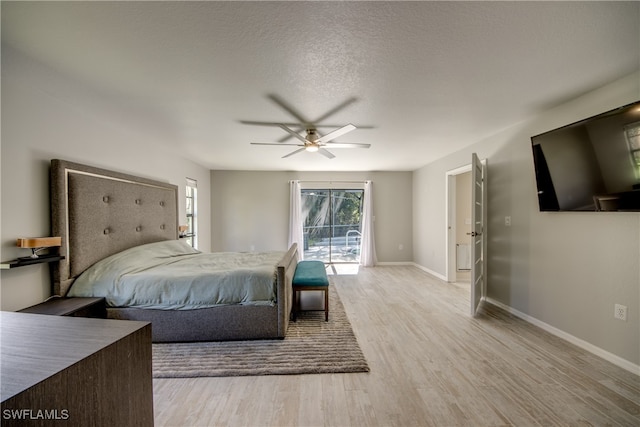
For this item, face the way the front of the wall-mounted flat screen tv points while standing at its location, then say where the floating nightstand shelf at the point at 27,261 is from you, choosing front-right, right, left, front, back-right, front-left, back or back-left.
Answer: front

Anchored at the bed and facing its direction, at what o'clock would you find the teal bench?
The teal bench is roughly at 11 o'clock from the bed.

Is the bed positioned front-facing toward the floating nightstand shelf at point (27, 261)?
no

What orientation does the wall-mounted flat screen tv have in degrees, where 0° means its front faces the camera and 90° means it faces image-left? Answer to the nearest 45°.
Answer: approximately 45°

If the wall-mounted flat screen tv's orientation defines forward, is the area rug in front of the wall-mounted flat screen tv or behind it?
in front

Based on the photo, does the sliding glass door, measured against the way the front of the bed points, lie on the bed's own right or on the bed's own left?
on the bed's own left

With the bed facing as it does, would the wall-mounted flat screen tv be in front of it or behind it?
in front

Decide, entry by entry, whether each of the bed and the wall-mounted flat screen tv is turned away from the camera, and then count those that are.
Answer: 0

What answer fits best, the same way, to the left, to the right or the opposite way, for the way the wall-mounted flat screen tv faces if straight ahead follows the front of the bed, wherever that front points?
the opposite way

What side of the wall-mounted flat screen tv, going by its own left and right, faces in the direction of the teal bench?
front

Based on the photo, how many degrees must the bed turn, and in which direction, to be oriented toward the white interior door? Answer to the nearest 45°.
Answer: approximately 45° to its left

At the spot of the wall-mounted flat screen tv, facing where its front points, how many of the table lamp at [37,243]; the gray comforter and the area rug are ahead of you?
3

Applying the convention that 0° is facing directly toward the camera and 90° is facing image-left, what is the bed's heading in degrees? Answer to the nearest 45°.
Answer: approximately 315°

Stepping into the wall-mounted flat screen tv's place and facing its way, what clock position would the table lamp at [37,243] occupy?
The table lamp is roughly at 12 o'clock from the wall-mounted flat screen tv.
